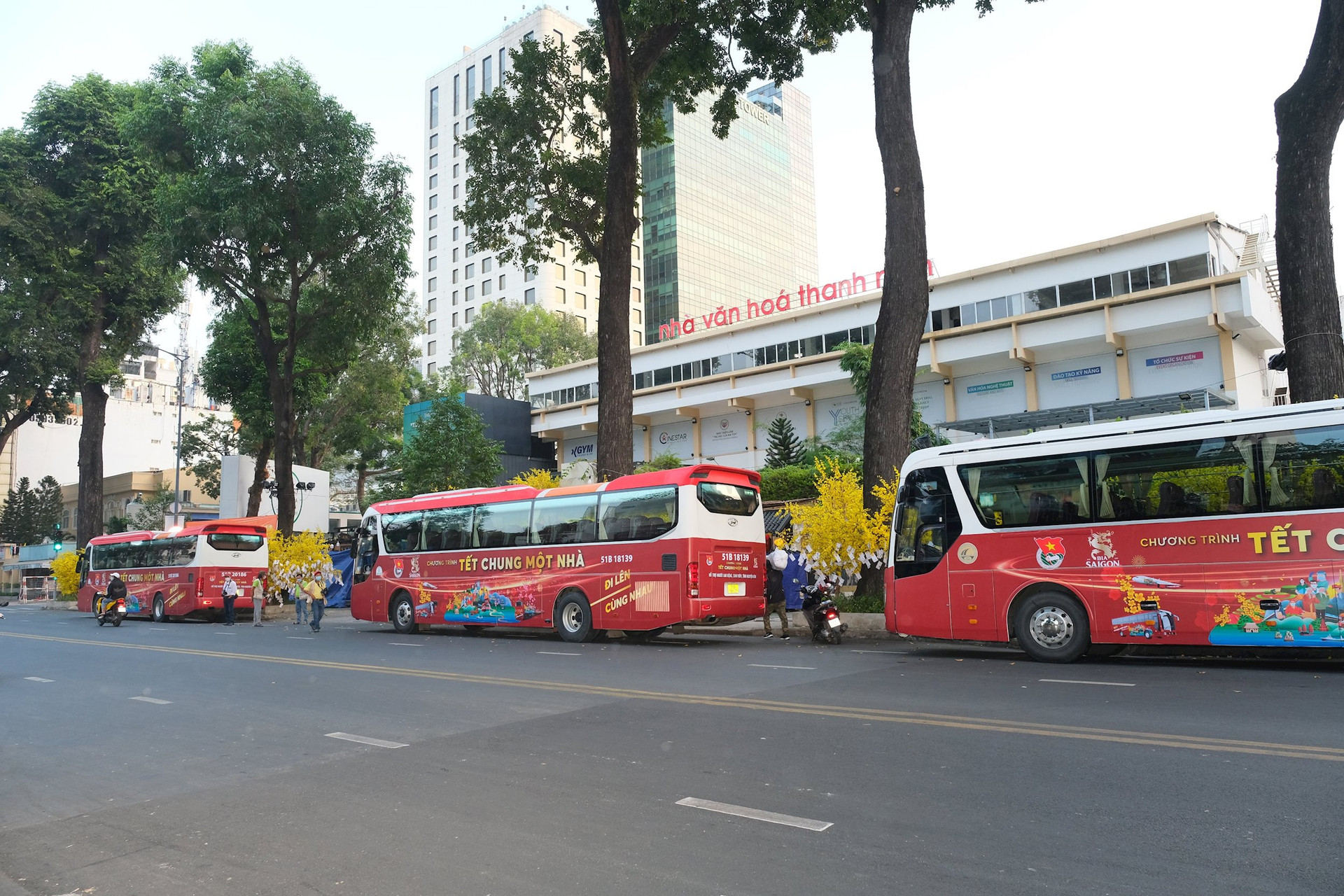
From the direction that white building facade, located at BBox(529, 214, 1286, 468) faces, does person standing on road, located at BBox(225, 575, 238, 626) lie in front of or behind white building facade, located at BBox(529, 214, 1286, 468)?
in front

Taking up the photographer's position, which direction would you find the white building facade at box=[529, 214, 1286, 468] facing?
facing the viewer and to the left of the viewer

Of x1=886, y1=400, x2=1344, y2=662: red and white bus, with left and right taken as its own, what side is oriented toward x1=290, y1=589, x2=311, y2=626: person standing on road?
front

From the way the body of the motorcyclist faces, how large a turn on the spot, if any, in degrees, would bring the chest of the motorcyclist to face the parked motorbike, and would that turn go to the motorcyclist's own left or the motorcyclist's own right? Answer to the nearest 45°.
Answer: approximately 180°

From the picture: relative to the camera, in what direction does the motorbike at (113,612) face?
facing away from the viewer and to the left of the viewer

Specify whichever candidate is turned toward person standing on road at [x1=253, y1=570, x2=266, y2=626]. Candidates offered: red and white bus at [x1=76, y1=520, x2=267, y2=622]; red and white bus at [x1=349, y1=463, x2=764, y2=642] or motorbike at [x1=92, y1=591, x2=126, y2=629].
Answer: red and white bus at [x1=349, y1=463, x2=764, y2=642]

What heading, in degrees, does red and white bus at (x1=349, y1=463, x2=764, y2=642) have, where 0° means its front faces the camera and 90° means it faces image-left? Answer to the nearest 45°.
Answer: approximately 135°

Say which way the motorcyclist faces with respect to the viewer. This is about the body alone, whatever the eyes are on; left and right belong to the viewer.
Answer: facing away from the viewer and to the left of the viewer

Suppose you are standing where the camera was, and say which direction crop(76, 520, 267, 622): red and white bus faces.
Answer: facing away from the viewer and to the left of the viewer

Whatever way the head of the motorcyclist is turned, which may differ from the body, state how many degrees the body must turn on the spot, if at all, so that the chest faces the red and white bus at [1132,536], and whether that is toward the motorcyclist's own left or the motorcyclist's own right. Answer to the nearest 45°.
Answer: approximately 180°

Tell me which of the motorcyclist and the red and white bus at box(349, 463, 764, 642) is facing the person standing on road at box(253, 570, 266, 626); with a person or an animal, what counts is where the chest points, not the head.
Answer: the red and white bus

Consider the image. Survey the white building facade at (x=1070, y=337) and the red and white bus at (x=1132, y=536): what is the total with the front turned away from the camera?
0

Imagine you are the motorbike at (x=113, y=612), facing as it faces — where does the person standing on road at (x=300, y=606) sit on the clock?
The person standing on road is roughly at 6 o'clock from the motorbike.

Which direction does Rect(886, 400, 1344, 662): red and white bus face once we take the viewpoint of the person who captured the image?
facing to the left of the viewer

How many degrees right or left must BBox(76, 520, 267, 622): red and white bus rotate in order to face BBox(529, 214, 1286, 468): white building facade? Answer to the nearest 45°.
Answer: approximately 135° to its right

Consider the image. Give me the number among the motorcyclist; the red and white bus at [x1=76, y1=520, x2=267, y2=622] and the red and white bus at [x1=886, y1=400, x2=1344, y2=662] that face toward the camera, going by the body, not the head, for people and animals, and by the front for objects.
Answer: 0

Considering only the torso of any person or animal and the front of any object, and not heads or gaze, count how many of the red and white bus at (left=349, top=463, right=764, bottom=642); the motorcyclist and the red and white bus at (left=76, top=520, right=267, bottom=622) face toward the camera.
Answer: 0
